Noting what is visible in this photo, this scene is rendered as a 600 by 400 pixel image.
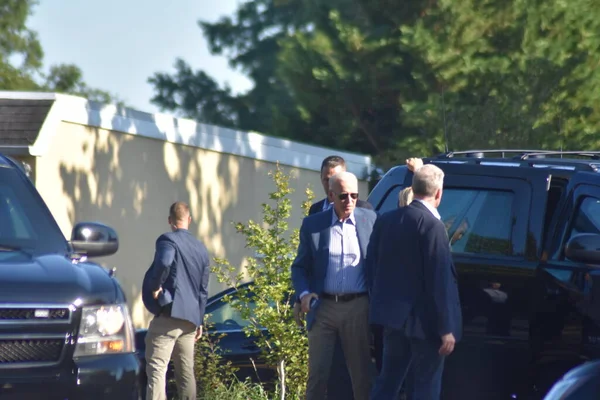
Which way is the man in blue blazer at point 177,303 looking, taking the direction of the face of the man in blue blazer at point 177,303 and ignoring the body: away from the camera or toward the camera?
away from the camera

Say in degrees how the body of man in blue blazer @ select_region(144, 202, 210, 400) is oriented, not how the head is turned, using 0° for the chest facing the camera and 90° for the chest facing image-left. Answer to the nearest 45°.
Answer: approximately 135°

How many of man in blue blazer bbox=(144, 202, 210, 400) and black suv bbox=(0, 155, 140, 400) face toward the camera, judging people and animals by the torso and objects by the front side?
1

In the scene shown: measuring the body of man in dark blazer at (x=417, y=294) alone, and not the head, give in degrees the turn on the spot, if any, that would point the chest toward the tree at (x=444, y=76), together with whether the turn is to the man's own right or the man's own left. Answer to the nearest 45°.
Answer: approximately 45° to the man's own left

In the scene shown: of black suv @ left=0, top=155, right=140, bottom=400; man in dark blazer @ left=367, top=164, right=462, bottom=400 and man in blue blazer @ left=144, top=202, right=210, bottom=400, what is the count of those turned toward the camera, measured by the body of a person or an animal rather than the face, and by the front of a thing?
1

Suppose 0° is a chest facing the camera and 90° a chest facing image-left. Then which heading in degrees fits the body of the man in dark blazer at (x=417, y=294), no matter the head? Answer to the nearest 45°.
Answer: approximately 225°

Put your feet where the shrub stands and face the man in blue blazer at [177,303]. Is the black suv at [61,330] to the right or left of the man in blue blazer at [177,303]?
left
